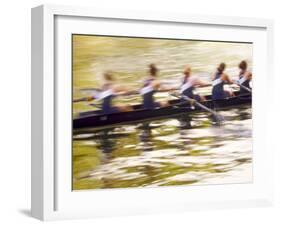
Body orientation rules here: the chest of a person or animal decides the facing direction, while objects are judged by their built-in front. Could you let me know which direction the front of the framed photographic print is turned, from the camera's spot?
facing the viewer and to the right of the viewer
